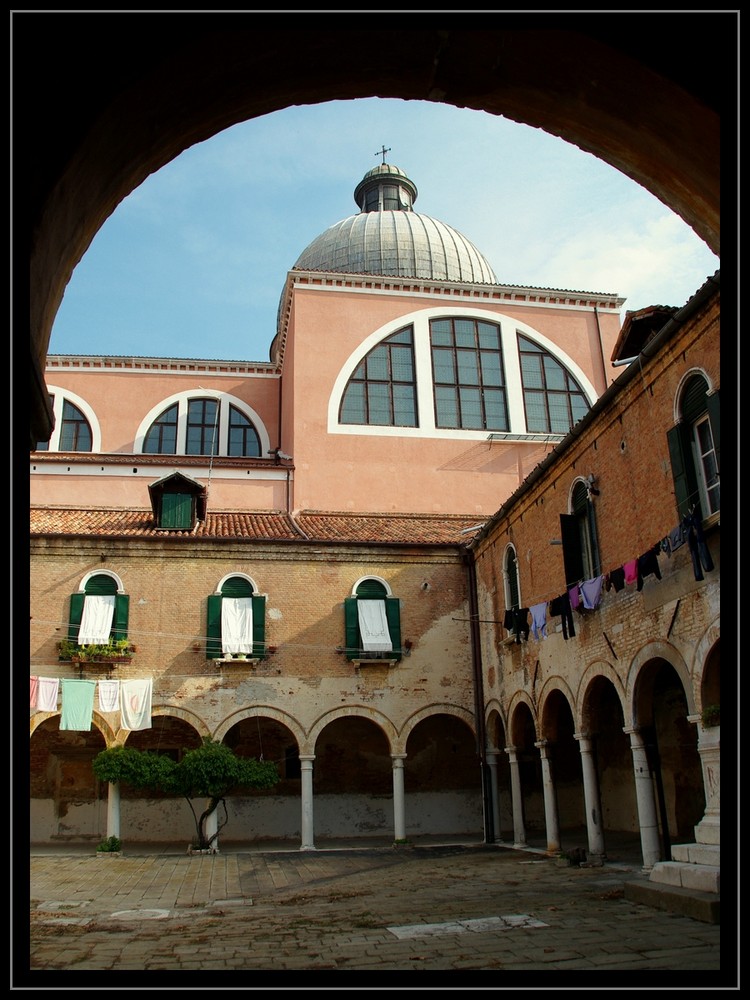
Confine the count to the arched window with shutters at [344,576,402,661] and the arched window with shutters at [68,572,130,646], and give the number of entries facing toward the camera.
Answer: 2

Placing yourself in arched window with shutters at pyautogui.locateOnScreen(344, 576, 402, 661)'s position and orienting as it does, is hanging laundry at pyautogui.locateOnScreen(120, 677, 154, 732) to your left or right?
on your right

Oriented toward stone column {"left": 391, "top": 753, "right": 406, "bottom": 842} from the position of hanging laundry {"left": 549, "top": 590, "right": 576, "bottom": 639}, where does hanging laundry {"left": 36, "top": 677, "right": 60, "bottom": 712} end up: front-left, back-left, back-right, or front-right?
front-left

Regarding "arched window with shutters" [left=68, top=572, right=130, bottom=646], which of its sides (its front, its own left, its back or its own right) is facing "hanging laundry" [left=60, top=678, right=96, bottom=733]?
front

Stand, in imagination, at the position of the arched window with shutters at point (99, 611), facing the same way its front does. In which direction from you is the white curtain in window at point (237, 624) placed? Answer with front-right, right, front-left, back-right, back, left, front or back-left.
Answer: left

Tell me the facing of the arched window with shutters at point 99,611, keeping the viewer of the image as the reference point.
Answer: facing the viewer

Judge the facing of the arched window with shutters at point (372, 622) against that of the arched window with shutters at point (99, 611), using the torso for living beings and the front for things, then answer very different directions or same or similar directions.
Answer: same or similar directions

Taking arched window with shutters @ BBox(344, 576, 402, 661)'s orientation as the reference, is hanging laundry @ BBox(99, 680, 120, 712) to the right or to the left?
on its right
